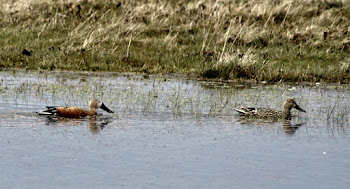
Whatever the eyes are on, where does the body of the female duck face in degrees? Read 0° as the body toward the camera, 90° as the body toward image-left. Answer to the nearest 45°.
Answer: approximately 270°
